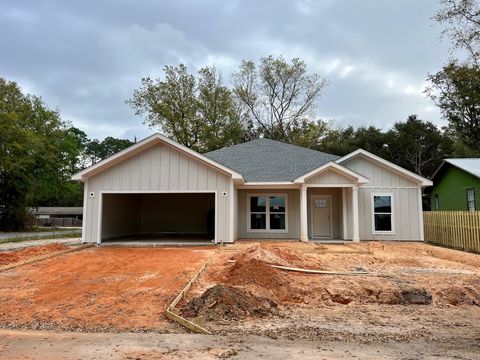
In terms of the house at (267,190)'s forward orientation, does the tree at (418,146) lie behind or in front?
behind

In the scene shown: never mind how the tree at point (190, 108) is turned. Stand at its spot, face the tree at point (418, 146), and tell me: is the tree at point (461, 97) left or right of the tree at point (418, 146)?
right

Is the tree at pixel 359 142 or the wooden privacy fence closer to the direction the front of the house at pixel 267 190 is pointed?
the wooden privacy fence

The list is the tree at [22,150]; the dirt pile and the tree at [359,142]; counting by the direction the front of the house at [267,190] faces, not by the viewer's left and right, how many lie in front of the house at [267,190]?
1

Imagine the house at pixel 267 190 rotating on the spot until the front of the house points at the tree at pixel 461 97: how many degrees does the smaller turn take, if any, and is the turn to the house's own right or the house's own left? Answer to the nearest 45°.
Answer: approximately 135° to the house's own left

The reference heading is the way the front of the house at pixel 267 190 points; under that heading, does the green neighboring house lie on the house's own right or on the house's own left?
on the house's own left

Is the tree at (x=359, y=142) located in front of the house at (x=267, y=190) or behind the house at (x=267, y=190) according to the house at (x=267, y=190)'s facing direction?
behind

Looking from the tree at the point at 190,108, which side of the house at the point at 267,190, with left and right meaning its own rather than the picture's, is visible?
back

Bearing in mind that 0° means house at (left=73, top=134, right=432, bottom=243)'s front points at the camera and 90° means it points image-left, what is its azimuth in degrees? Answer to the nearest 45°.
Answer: approximately 0°

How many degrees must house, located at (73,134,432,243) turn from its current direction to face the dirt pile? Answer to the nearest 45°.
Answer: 0° — it already faces it

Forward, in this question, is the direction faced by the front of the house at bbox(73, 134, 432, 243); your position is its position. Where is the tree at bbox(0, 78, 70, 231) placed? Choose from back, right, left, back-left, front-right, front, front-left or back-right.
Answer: back-right

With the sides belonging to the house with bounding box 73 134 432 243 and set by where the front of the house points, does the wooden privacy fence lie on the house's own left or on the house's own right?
on the house's own left
